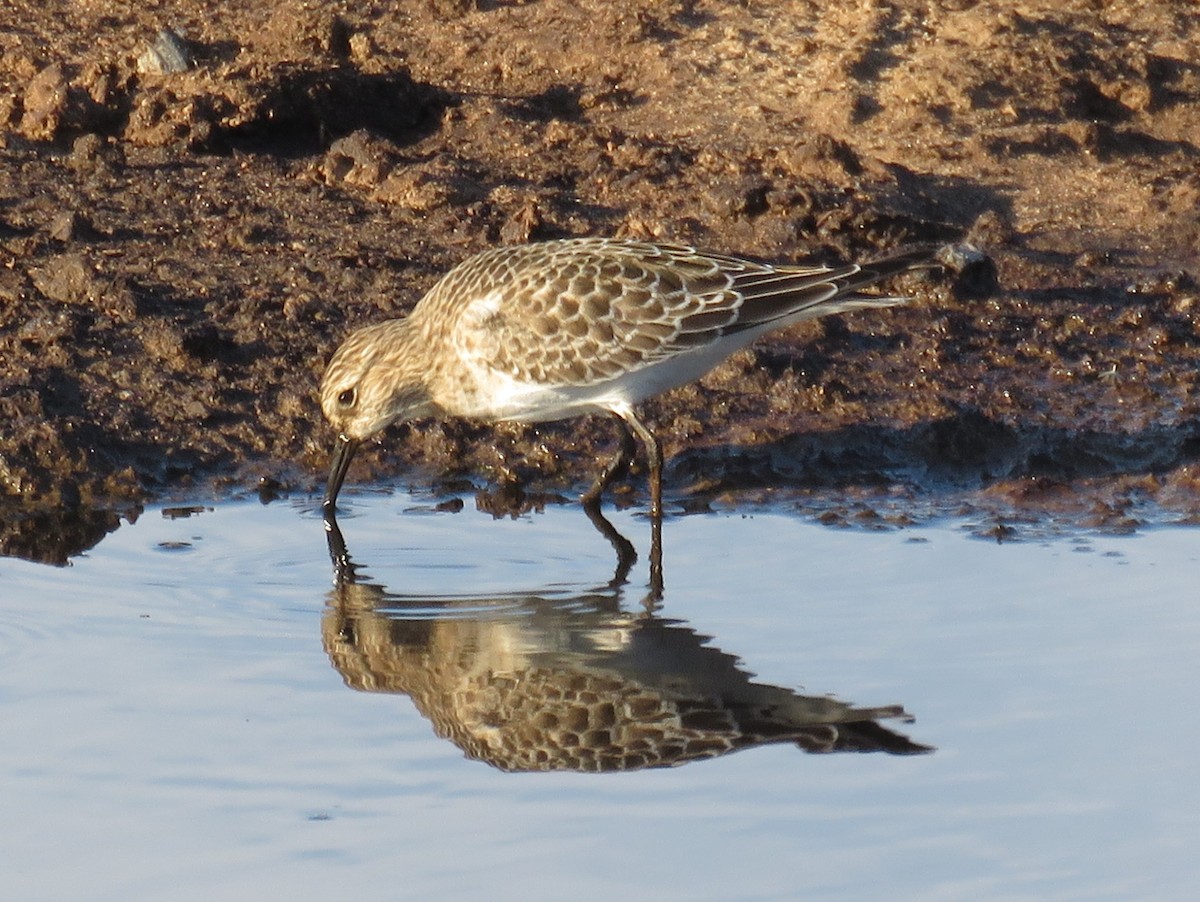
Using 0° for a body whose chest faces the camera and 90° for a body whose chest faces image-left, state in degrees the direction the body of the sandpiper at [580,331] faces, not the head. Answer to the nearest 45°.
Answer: approximately 90°
